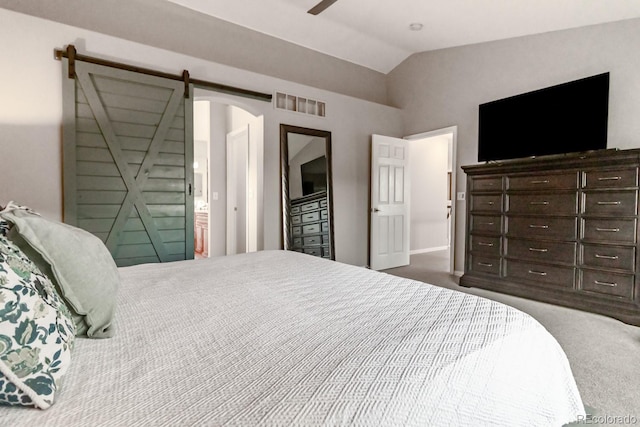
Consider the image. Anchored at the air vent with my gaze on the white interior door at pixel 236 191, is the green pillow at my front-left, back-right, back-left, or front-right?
back-left

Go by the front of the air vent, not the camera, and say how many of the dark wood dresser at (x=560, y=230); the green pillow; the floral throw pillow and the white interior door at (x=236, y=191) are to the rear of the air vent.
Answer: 1

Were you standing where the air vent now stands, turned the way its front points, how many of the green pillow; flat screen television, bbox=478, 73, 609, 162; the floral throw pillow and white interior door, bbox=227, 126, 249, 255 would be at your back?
1

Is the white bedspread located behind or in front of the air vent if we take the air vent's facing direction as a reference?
in front

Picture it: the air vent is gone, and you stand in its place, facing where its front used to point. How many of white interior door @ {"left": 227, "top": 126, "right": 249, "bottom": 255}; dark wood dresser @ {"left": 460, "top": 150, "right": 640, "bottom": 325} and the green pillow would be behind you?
1

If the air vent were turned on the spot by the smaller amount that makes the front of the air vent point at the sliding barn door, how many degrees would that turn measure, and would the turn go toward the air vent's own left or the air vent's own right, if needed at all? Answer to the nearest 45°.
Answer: approximately 90° to the air vent's own right

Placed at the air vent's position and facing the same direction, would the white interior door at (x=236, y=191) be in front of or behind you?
behind

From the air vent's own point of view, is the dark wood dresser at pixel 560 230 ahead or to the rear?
ahead

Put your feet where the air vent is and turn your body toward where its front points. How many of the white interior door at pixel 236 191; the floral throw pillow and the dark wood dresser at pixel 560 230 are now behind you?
1

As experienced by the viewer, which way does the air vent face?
facing the viewer and to the right of the viewer

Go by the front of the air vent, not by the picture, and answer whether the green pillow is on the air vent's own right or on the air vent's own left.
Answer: on the air vent's own right

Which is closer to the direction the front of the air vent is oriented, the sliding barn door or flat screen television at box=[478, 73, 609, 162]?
the flat screen television

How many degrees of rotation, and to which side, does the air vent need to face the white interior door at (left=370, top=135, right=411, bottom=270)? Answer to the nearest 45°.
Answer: approximately 90° to its left

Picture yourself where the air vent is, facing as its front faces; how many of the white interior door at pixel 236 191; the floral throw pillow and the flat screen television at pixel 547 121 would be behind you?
1

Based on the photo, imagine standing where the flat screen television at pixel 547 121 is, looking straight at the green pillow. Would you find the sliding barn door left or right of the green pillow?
right
